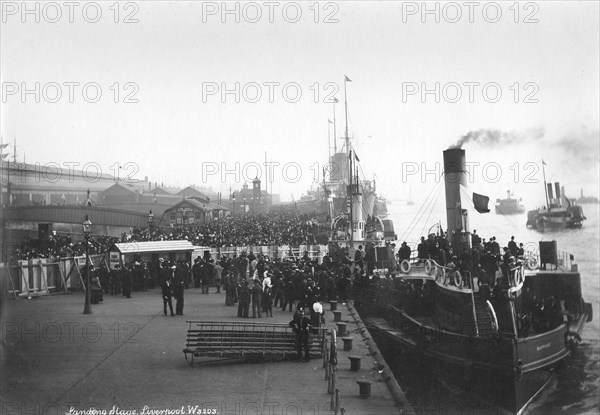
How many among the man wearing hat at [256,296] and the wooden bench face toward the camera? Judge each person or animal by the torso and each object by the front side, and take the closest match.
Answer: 1

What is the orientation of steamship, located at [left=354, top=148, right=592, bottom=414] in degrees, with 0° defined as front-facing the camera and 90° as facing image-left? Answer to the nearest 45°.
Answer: approximately 315°

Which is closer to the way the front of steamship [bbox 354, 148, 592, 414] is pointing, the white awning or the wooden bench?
the wooden bench

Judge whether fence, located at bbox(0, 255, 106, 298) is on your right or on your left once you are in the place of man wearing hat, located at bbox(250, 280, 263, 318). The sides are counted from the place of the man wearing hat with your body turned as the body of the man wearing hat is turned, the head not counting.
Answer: on your left

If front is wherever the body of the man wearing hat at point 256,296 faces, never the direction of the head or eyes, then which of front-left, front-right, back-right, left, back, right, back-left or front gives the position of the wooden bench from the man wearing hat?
back

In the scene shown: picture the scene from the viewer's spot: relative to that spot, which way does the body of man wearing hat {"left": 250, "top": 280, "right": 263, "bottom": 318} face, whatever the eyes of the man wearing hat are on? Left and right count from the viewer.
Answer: facing away from the viewer

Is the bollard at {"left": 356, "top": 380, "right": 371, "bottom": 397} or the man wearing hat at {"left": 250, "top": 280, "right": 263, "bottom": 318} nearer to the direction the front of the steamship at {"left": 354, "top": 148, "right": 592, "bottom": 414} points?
the bollard

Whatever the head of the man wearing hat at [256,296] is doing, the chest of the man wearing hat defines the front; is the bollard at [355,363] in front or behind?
behind
